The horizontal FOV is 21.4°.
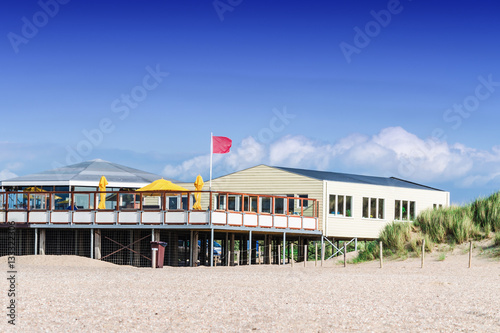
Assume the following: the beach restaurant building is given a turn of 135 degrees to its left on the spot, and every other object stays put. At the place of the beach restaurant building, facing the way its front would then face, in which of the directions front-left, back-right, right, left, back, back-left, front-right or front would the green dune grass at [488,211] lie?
front

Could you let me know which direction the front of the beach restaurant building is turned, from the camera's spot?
facing the viewer and to the left of the viewer
